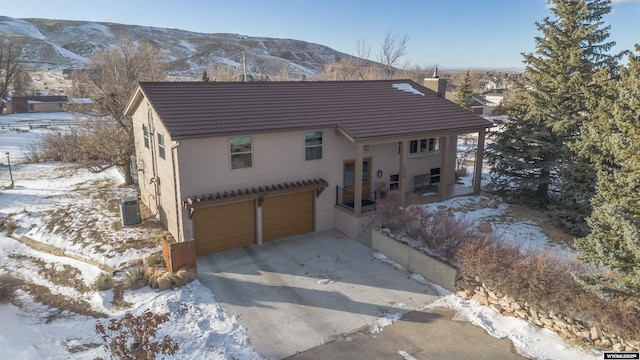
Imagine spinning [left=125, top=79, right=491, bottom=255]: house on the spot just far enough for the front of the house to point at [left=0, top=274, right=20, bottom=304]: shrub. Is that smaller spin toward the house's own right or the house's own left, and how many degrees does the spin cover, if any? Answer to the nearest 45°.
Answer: approximately 90° to the house's own right

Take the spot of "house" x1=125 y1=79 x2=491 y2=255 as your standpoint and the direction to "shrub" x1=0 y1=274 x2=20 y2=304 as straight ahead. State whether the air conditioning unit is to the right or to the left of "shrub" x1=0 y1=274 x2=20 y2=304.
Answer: right

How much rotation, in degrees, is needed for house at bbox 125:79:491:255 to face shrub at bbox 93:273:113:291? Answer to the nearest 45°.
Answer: approximately 90° to its right

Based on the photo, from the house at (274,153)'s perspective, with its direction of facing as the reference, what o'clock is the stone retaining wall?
The stone retaining wall is roughly at 12 o'clock from the house.

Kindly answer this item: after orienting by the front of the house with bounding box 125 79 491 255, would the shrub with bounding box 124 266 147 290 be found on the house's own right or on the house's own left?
on the house's own right

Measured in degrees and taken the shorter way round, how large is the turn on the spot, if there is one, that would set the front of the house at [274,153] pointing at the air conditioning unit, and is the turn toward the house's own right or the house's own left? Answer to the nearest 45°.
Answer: approximately 135° to the house's own right

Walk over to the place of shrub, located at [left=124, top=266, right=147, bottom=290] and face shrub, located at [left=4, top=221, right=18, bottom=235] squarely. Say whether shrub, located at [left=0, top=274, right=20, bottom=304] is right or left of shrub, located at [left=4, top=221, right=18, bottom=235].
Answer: left

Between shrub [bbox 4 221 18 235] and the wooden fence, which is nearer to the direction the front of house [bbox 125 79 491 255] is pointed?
the wooden fence
